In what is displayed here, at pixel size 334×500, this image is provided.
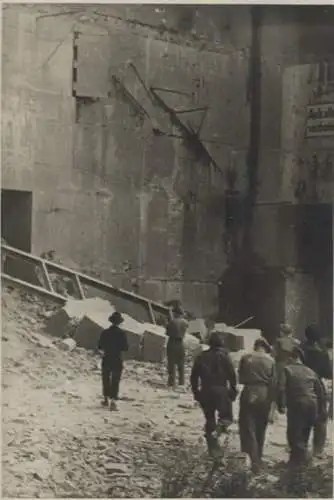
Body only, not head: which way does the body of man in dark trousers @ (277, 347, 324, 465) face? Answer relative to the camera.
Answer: away from the camera

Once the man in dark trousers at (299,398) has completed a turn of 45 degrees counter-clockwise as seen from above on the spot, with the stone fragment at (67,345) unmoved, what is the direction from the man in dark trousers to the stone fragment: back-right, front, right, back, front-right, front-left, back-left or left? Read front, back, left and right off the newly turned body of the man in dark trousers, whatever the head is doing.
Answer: front-left

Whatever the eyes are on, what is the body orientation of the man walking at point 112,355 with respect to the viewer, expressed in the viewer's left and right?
facing away from the viewer

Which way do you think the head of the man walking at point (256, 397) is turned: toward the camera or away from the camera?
away from the camera

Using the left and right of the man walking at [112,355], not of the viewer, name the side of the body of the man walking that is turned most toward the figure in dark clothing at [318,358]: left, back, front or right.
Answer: right

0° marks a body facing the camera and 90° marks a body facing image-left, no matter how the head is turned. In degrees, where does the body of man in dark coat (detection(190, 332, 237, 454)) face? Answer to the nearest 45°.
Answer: approximately 180°
